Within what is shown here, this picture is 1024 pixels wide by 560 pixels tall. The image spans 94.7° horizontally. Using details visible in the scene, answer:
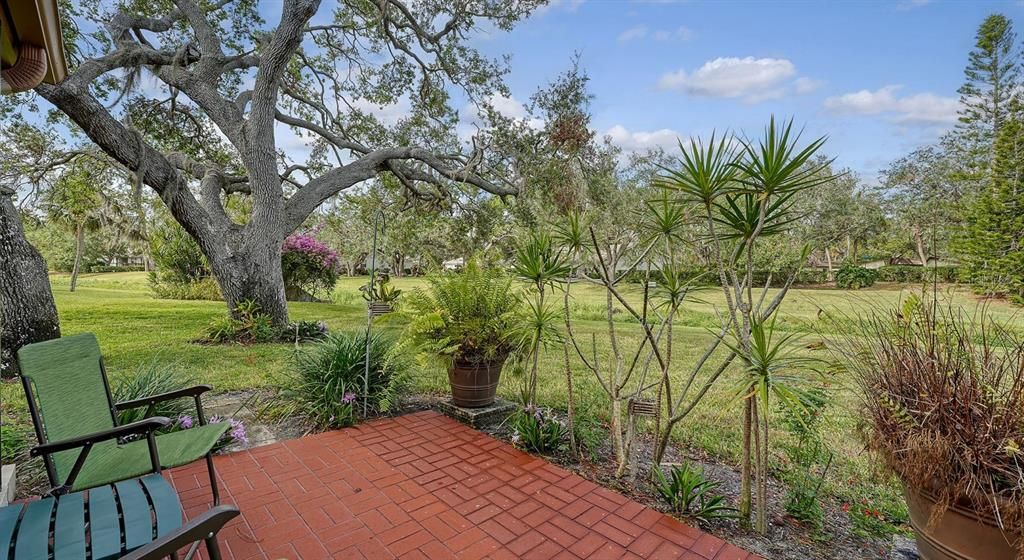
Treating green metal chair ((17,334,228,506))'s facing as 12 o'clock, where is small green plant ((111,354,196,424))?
The small green plant is roughly at 8 o'clock from the green metal chair.

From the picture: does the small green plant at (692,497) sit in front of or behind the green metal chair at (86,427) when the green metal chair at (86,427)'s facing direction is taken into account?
in front

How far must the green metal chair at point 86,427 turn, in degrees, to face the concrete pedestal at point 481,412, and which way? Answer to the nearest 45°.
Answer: approximately 45° to its left

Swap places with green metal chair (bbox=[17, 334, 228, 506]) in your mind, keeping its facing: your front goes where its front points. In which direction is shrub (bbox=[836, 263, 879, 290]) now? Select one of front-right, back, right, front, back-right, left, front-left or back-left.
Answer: front-left

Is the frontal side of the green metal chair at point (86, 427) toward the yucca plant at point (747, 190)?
yes

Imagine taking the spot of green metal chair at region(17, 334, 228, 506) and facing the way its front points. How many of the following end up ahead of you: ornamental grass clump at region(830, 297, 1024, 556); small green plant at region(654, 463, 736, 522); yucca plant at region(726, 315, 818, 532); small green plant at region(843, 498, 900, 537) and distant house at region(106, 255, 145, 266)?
4

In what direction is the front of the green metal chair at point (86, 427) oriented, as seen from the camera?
facing the viewer and to the right of the viewer

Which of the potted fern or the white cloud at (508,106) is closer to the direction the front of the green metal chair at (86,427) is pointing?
the potted fern

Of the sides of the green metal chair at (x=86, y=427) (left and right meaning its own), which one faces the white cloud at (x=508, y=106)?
left

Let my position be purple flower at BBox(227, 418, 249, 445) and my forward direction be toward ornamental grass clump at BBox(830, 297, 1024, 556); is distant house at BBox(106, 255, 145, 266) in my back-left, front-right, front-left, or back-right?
back-left

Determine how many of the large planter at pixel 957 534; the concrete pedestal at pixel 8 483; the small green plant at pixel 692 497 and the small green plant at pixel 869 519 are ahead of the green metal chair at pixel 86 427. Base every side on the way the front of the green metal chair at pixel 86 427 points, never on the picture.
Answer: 3

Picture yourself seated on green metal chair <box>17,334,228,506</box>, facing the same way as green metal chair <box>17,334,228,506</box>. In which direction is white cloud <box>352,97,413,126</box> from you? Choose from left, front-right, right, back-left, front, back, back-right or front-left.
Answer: left

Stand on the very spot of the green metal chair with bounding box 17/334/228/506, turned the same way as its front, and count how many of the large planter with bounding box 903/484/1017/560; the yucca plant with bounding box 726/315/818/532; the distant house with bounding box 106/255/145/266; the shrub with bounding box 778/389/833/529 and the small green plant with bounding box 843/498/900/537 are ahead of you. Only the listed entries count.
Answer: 4

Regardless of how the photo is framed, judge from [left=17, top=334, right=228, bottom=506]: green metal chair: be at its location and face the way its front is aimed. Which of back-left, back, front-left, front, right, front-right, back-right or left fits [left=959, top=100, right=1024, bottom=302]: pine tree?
front-left

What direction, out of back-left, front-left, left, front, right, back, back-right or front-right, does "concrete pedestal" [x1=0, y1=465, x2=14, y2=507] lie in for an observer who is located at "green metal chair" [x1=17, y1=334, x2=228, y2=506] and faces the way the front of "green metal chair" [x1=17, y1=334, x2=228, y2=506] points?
back
